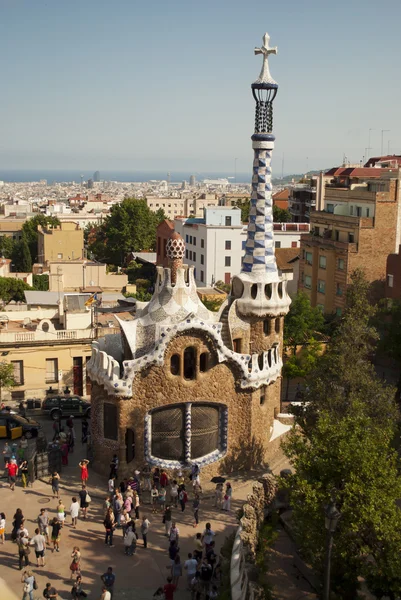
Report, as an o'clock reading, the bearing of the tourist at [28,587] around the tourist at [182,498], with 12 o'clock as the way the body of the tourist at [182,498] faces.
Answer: the tourist at [28,587] is roughly at 7 o'clock from the tourist at [182,498].

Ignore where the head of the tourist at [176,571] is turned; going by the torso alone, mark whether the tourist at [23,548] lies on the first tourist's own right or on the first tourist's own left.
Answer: on the first tourist's own left

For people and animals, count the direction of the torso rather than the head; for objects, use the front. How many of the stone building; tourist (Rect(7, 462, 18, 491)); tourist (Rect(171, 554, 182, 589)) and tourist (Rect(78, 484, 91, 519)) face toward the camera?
2

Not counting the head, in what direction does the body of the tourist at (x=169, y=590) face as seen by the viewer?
away from the camera

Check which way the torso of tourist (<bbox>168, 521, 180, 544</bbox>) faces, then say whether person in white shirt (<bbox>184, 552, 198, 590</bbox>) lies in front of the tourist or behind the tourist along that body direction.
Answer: in front

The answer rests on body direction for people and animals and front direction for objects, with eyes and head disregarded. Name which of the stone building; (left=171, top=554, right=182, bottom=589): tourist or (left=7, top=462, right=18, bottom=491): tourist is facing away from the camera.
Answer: (left=171, top=554, right=182, bottom=589): tourist

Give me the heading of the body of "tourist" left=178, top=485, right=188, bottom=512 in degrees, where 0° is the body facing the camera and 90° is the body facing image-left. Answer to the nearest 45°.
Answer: approximately 180°
